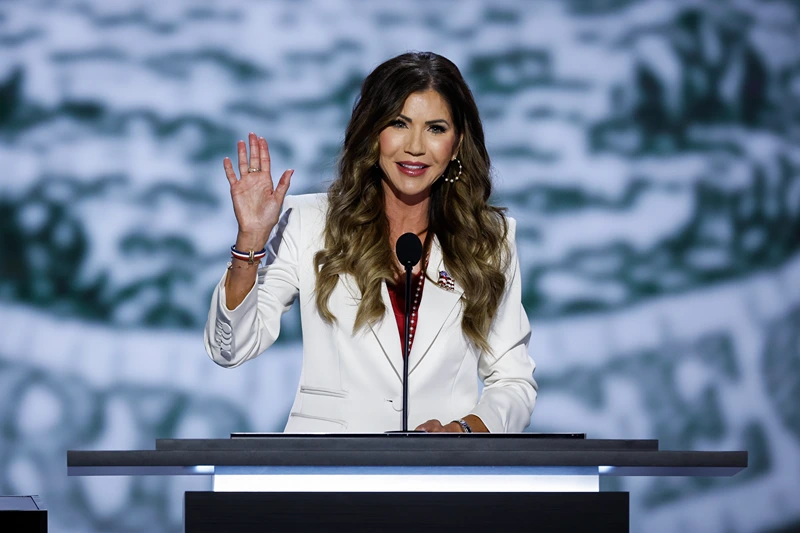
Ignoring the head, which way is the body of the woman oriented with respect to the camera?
toward the camera
